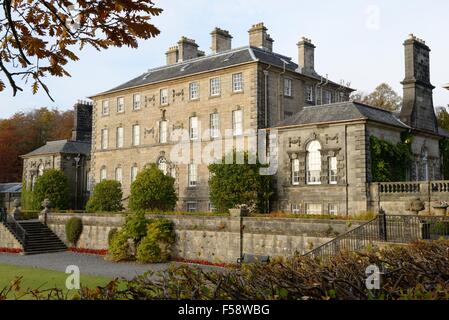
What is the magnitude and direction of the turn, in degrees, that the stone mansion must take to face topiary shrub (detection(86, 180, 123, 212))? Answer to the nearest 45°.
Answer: approximately 45° to its right

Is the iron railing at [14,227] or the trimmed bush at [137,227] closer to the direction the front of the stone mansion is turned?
the trimmed bush

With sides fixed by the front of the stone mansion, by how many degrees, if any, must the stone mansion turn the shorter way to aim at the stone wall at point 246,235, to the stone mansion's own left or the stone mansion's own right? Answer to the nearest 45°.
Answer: approximately 45° to the stone mansion's own left

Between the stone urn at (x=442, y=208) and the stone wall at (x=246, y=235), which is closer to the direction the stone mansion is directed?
the stone wall

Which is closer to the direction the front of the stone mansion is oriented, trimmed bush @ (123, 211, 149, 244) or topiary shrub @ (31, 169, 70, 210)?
the trimmed bush

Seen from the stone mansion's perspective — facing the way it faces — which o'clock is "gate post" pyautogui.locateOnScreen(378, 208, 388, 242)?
The gate post is roughly at 10 o'clock from the stone mansion.

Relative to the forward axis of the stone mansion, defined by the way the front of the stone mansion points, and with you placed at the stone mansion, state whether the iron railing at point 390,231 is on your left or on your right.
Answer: on your left

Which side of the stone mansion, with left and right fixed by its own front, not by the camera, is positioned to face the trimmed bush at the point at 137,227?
front

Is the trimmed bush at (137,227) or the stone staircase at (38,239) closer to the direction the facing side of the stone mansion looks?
the trimmed bush

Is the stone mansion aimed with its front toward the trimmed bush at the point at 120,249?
yes

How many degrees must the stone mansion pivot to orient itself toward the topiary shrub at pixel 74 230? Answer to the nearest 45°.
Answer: approximately 45° to its right

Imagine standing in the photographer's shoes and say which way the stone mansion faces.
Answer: facing the viewer and to the left of the viewer

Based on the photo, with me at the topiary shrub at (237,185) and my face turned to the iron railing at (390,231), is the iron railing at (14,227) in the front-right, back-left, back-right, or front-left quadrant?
back-right

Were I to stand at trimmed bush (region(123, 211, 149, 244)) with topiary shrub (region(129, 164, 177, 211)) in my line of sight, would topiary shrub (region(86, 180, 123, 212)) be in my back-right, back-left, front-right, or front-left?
front-left
